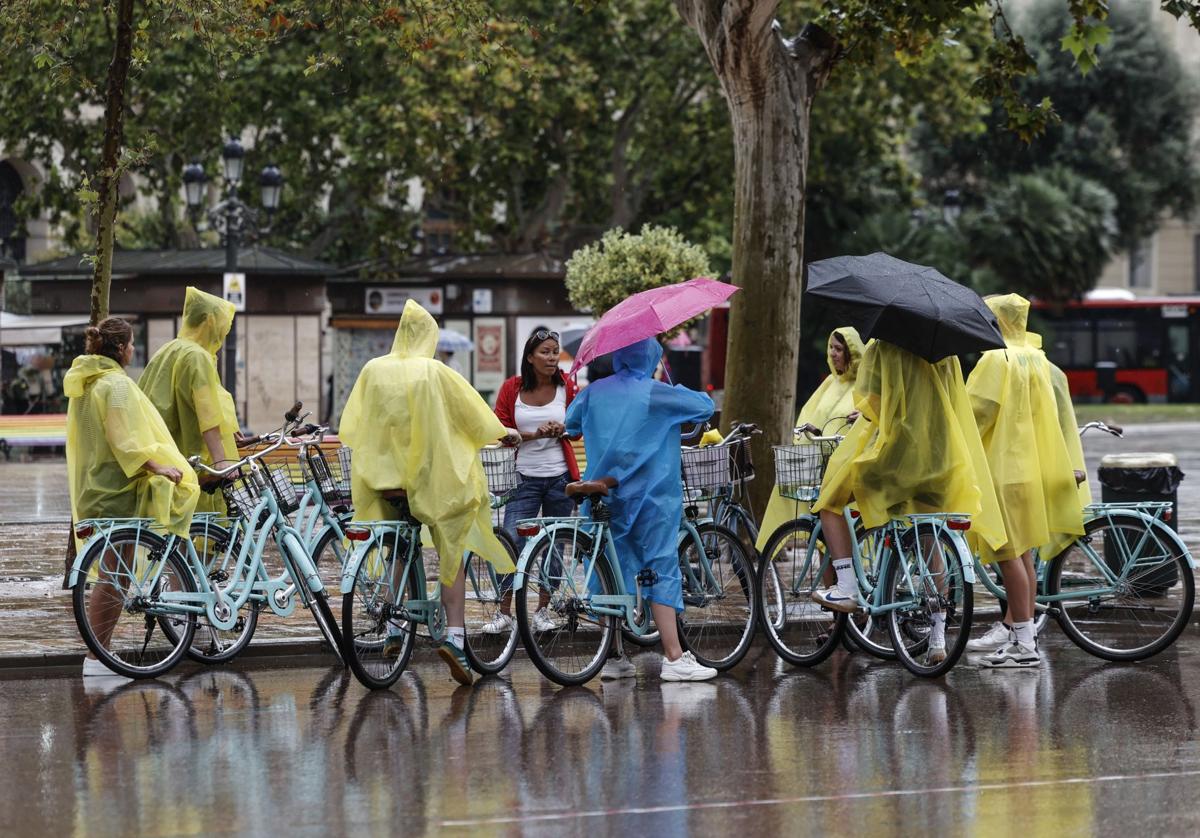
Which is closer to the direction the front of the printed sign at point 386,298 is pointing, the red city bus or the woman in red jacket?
the woman in red jacket

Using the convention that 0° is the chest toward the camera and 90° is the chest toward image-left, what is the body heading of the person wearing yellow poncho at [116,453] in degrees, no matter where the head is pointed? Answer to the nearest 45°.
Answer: approximately 225°

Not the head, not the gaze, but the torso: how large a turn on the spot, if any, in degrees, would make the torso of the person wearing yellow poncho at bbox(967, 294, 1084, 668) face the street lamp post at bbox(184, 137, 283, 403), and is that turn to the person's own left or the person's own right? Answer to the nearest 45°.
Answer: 0° — they already face it

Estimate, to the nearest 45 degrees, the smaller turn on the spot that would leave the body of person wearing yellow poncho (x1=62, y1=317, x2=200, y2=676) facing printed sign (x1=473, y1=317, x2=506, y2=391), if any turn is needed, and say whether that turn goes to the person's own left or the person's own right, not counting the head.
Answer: approximately 45° to the person's own left

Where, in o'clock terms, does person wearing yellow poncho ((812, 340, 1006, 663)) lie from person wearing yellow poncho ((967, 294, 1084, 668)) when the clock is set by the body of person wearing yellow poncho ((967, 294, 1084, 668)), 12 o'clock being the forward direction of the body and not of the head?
person wearing yellow poncho ((812, 340, 1006, 663)) is roughly at 9 o'clock from person wearing yellow poncho ((967, 294, 1084, 668)).

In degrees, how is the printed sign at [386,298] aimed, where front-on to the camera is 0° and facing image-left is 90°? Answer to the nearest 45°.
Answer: approximately 0°

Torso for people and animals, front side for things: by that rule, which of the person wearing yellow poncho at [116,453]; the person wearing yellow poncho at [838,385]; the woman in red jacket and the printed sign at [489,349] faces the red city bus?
the person wearing yellow poncho at [116,453]

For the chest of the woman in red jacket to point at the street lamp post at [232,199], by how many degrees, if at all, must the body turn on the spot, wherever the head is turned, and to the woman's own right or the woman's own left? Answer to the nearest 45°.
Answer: approximately 180°

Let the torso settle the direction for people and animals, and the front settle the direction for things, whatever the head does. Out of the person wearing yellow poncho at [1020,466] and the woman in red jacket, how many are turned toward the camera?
1

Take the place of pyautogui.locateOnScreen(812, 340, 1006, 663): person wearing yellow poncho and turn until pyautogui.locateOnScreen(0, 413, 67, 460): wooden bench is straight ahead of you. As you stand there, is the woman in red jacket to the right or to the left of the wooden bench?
left

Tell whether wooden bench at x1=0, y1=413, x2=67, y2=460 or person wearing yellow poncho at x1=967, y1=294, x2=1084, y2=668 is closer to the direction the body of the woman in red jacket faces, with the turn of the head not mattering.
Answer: the person wearing yellow poncho
